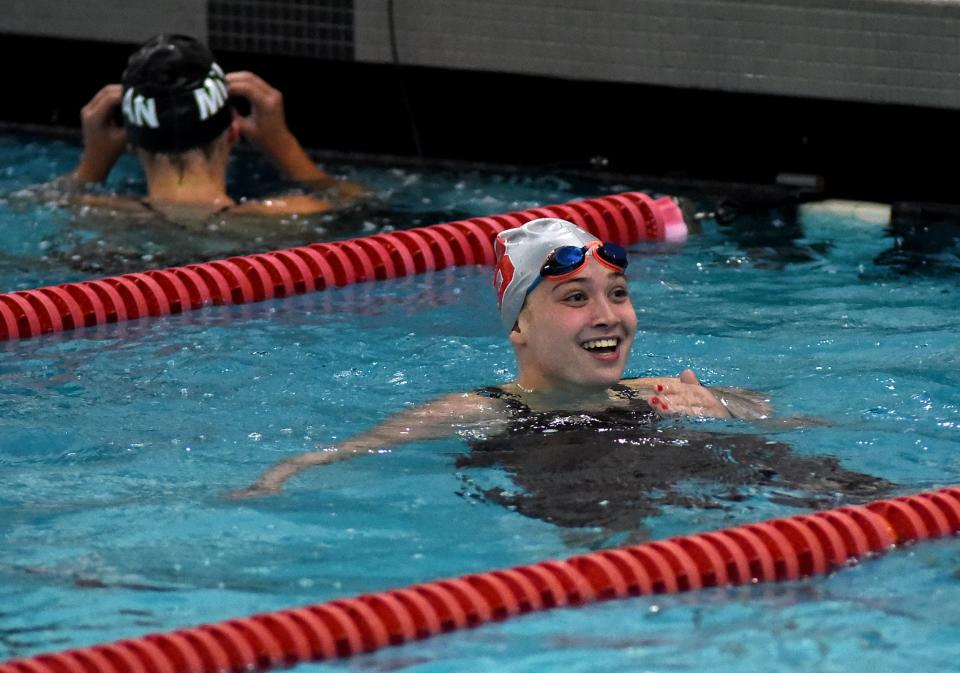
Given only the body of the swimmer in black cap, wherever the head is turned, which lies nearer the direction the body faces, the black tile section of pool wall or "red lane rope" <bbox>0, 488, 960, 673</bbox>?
the black tile section of pool wall

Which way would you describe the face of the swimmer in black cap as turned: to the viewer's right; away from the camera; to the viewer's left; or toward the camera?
away from the camera

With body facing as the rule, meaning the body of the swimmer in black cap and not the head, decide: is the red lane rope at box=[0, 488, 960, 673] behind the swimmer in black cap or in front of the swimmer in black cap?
behind

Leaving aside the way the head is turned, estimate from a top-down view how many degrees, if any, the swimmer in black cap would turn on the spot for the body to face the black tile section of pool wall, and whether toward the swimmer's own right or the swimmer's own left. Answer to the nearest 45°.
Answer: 0° — they already face it

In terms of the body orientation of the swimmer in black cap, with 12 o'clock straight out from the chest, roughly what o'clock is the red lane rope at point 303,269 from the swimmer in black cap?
The red lane rope is roughly at 5 o'clock from the swimmer in black cap.

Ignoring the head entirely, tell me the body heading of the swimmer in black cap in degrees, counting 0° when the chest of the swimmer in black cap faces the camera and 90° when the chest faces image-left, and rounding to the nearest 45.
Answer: approximately 180°
